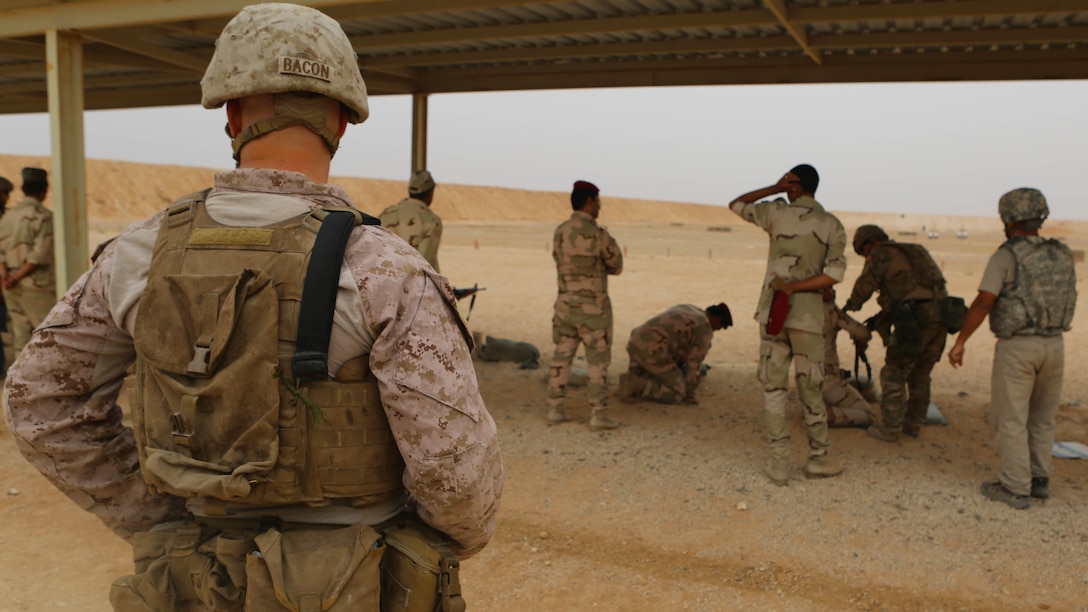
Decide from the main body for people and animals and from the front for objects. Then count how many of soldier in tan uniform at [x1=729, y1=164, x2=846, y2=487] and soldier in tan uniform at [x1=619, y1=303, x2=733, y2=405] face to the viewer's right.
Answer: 1

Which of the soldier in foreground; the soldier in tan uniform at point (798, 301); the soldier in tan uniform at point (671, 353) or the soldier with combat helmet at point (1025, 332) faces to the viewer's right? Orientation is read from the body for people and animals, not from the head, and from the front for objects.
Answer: the soldier in tan uniform at point (671, 353)

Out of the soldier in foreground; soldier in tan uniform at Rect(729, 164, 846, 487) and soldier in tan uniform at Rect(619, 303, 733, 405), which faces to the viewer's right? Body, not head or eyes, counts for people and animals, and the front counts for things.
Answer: soldier in tan uniform at Rect(619, 303, 733, 405)

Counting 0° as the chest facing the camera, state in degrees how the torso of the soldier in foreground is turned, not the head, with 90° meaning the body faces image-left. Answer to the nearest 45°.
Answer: approximately 180°

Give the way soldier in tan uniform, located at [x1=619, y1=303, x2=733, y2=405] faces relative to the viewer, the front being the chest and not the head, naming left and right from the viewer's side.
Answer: facing to the right of the viewer

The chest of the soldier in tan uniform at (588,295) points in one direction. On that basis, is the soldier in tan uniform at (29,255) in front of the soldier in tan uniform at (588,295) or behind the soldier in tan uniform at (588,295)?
behind

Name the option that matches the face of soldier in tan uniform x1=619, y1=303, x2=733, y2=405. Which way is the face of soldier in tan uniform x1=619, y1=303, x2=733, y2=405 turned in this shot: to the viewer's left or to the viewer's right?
to the viewer's right

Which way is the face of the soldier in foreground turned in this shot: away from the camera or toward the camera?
away from the camera
